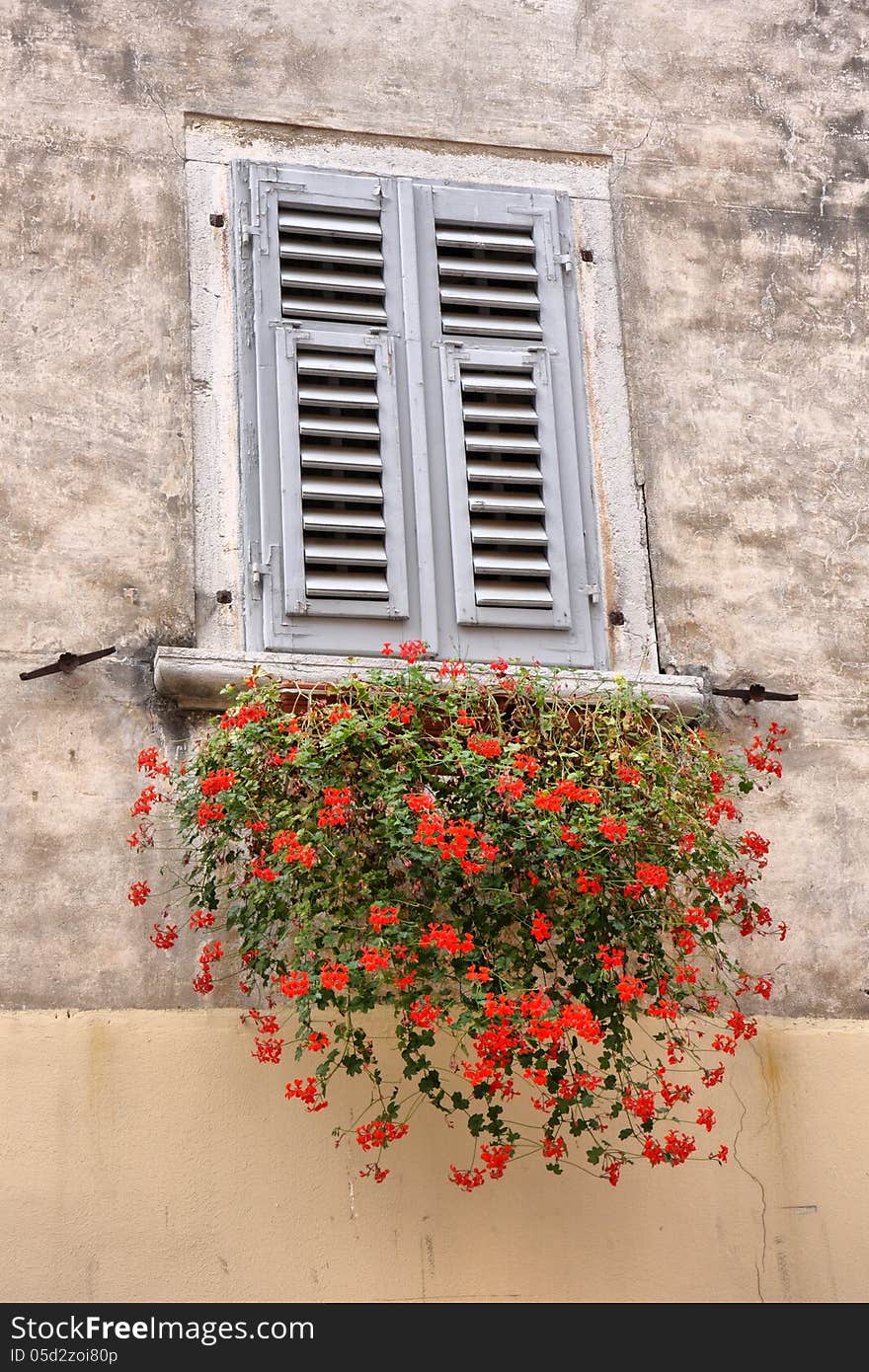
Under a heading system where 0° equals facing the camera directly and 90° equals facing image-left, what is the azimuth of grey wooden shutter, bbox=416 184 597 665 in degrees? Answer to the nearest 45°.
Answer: approximately 0°
